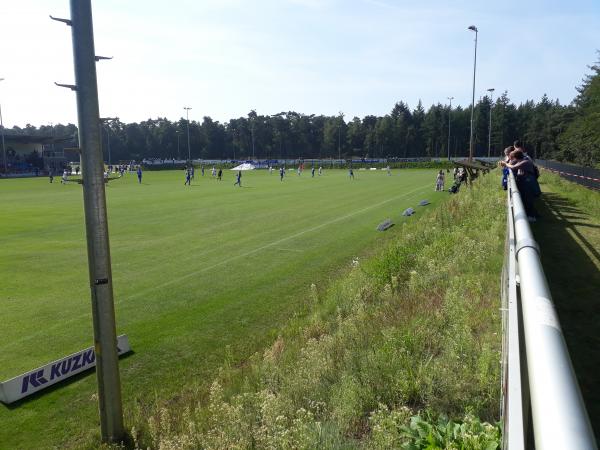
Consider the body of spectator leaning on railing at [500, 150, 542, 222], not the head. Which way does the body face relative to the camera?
to the viewer's left

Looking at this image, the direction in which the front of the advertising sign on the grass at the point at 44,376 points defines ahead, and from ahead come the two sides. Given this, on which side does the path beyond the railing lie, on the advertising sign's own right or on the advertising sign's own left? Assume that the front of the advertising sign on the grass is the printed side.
on the advertising sign's own left

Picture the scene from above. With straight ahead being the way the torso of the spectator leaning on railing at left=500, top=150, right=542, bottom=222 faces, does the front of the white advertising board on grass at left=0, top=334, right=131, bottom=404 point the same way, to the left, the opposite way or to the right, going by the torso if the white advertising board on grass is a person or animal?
the opposite way

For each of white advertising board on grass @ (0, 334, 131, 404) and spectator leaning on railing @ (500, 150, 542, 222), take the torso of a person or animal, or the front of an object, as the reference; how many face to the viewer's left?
1

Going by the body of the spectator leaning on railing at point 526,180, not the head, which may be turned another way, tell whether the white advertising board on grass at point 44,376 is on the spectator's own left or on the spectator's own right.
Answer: on the spectator's own left

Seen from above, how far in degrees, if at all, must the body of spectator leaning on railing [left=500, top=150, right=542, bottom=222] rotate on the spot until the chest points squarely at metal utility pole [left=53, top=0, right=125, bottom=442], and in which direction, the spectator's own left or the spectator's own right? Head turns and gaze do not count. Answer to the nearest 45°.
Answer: approximately 45° to the spectator's own left
